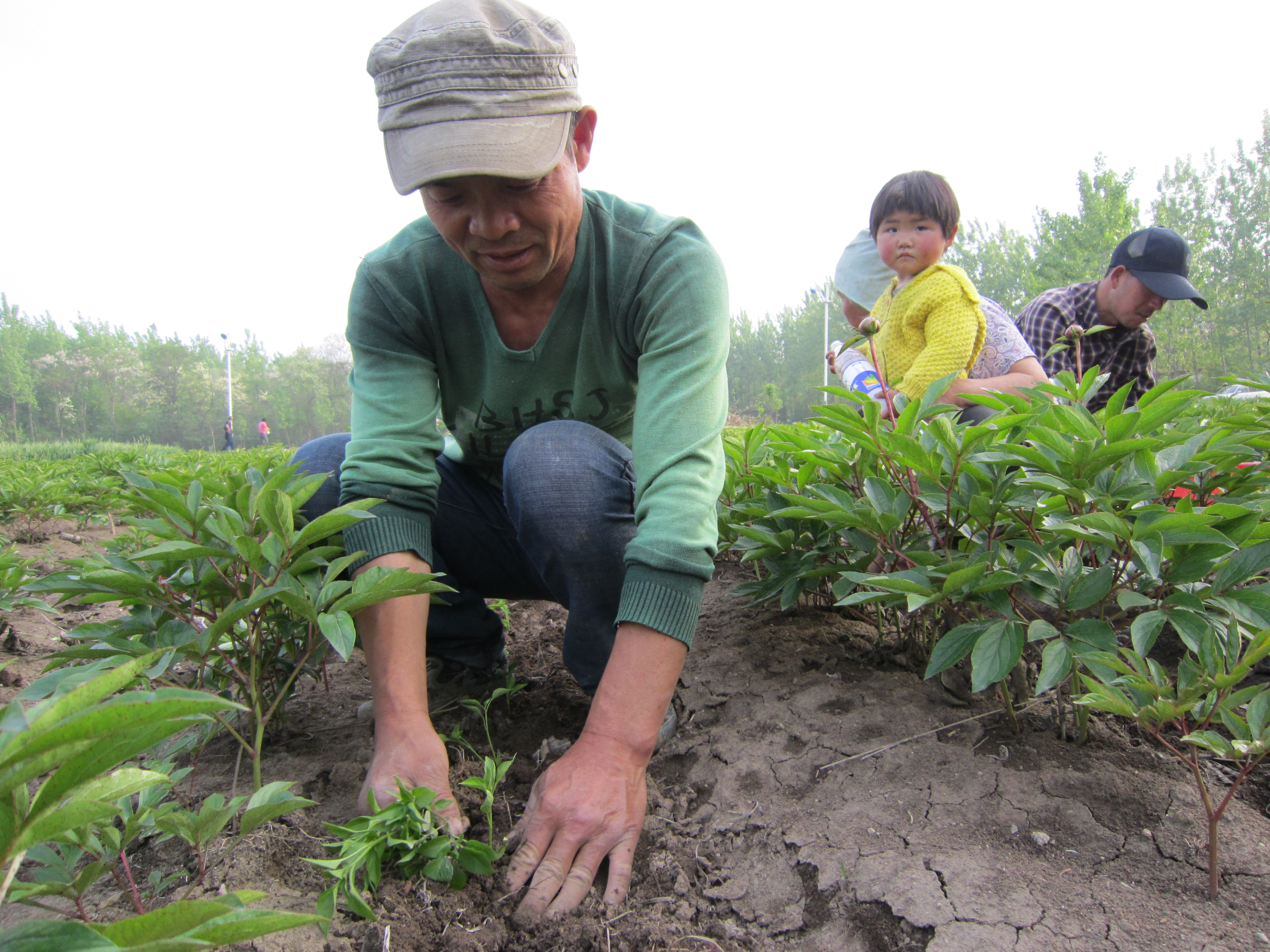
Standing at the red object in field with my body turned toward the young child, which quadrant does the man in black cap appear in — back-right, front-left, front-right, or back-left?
front-right

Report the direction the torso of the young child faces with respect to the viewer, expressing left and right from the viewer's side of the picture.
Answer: facing the viewer and to the left of the viewer

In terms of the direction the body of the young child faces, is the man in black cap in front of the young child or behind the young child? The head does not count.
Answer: behind

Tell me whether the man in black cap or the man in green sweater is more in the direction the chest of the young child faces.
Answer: the man in green sweater

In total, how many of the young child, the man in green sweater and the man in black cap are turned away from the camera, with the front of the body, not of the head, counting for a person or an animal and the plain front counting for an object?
0

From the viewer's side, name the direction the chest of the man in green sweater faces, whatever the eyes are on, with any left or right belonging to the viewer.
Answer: facing the viewer

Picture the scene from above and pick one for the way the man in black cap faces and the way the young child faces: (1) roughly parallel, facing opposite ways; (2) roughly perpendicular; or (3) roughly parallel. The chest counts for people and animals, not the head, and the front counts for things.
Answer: roughly perpendicular

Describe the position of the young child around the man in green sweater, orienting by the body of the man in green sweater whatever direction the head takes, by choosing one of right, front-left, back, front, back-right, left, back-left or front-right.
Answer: back-left

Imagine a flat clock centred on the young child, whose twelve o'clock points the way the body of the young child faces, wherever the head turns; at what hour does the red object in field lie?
The red object in field is roughly at 10 o'clock from the young child.

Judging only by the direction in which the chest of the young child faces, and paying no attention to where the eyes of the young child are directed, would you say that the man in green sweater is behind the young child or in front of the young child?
in front

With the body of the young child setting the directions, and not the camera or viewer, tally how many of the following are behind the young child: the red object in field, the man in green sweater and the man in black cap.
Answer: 1
